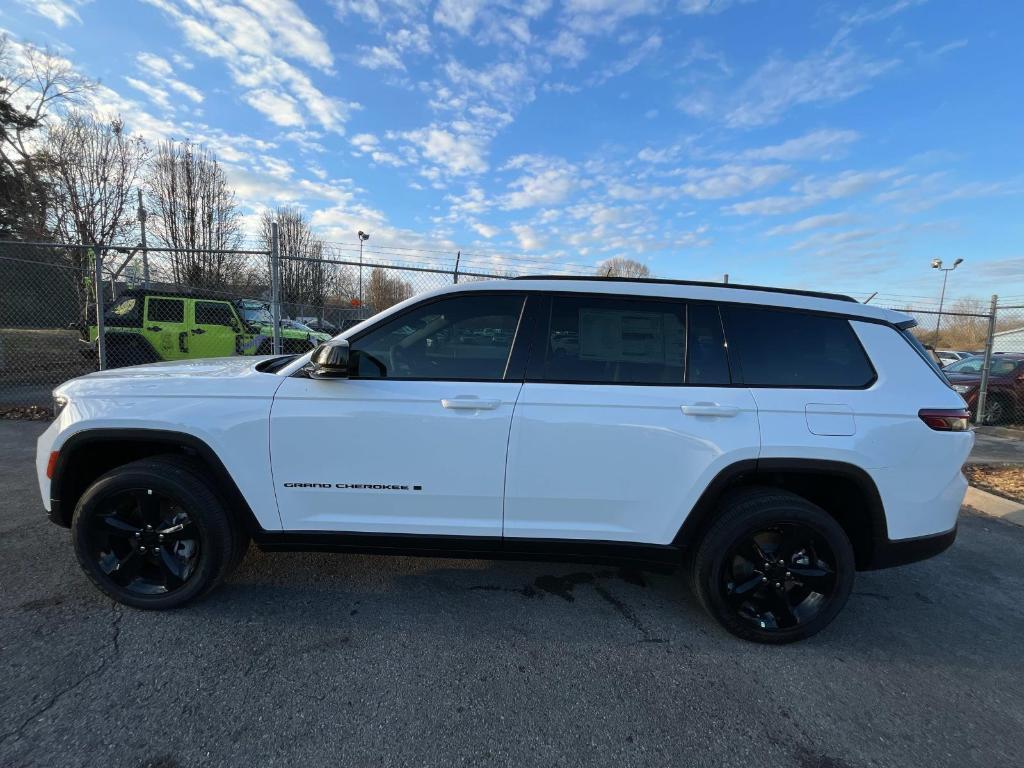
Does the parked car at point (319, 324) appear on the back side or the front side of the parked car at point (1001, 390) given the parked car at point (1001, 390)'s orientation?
on the front side

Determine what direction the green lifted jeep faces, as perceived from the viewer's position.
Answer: facing to the right of the viewer

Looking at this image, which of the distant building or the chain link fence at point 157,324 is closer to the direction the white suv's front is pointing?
the chain link fence

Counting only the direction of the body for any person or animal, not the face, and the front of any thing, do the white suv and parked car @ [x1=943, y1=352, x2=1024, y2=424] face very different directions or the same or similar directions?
same or similar directions

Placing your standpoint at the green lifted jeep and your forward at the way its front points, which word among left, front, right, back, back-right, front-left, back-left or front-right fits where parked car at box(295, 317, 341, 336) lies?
front-left

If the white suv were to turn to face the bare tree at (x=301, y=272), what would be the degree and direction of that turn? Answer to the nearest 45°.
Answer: approximately 45° to its right

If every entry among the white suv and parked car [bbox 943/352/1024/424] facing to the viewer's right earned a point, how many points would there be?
0

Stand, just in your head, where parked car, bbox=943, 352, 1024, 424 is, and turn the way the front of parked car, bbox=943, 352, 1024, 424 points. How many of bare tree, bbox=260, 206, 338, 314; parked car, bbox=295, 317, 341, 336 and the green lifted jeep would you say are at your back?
0

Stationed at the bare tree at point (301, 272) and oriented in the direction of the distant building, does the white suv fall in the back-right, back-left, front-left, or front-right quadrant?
front-right

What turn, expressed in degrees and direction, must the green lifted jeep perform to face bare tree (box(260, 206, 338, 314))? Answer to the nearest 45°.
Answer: approximately 90° to its left

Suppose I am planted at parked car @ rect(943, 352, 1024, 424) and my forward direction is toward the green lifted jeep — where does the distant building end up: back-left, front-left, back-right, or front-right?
back-right

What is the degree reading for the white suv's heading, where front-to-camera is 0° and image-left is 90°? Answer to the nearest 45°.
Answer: approximately 90°

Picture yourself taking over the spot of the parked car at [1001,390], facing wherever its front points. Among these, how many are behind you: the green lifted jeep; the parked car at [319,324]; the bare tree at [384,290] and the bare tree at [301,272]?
0

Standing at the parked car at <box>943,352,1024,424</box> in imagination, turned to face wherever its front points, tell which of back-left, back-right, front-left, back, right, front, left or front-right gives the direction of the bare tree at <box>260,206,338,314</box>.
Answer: front-right

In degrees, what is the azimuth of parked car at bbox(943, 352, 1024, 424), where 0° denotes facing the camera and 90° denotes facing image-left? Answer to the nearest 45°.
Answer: approximately 45°

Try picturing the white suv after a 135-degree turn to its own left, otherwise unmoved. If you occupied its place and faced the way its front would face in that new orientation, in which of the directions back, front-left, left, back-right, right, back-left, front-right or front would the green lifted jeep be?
back

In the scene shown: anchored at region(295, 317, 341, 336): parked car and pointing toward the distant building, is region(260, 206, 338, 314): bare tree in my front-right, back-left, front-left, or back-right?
back-left

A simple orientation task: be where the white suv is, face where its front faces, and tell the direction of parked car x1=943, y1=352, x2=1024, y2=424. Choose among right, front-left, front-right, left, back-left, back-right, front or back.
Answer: back-right
